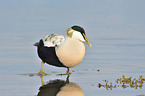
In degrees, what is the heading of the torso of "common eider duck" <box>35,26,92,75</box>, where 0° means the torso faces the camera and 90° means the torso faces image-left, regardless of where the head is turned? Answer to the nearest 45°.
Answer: approximately 315°
